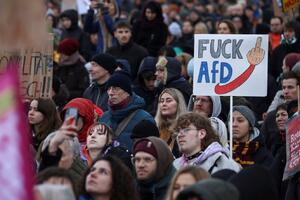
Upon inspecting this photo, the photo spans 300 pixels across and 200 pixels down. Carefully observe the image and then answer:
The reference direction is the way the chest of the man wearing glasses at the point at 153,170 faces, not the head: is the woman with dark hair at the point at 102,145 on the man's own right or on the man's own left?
on the man's own right

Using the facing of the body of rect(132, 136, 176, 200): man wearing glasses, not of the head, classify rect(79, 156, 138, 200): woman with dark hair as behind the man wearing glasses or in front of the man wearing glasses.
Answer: in front

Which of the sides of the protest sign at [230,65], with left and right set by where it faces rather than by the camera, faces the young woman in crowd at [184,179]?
front

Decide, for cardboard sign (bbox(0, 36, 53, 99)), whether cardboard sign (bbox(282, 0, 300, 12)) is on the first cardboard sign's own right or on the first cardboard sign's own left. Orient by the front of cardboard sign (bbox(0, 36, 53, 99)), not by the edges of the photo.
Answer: on the first cardboard sign's own left

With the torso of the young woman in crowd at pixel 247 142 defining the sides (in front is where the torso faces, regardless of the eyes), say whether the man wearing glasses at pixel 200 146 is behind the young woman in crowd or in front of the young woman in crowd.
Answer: in front

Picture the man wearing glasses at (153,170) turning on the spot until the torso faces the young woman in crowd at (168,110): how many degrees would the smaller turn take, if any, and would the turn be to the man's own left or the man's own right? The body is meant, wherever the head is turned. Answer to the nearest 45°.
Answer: approximately 135° to the man's own right

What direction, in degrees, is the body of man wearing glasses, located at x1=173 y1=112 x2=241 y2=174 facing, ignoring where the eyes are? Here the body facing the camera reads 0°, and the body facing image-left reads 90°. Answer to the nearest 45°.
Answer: approximately 45°

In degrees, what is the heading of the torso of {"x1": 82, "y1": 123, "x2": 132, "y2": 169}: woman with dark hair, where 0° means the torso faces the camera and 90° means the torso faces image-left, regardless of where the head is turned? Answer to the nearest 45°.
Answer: approximately 45°

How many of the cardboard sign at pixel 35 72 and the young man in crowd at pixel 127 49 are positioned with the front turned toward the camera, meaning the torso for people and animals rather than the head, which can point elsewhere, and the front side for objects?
2

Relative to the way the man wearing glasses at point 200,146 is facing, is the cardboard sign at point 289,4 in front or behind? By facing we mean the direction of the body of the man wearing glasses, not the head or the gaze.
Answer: behind

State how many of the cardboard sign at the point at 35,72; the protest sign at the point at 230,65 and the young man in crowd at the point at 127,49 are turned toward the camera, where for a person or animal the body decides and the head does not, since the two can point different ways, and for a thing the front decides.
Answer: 3

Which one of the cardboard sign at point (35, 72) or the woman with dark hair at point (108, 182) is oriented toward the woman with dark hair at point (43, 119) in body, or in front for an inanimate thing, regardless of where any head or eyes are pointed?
the cardboard sign
